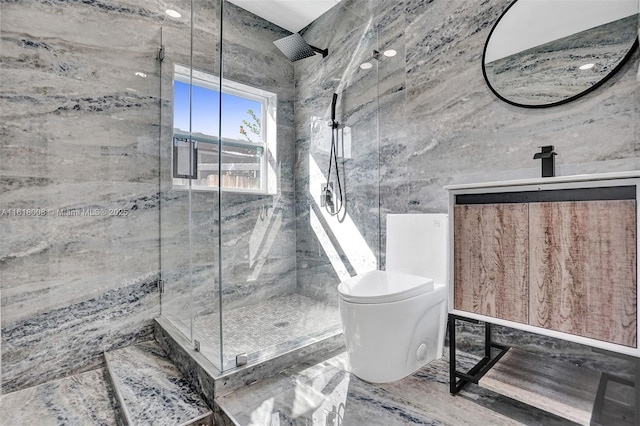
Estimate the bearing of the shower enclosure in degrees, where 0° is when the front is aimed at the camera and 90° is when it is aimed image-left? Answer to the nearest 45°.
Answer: approximately 45°

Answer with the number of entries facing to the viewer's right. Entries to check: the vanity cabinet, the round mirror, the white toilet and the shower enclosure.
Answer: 0

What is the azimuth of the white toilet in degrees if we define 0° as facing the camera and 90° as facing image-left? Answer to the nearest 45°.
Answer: approximately 45°

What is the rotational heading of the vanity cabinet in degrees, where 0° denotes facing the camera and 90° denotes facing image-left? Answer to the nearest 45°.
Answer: approximately 45°

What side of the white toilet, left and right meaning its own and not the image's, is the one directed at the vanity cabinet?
left

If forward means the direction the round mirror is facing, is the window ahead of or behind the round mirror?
ahead

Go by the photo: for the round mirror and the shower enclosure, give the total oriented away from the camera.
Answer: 0

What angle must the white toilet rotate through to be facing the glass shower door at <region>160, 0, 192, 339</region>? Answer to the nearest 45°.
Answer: approximately 45° to its right

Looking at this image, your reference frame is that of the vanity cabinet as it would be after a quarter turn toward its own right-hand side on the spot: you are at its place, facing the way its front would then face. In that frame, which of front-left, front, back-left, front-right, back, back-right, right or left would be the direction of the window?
front-left

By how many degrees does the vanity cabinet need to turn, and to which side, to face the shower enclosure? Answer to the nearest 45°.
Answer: approximately 45° to its right

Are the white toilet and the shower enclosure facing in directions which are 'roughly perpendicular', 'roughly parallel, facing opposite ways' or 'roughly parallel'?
roughly parallel

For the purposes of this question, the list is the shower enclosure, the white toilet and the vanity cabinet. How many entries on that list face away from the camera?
0
